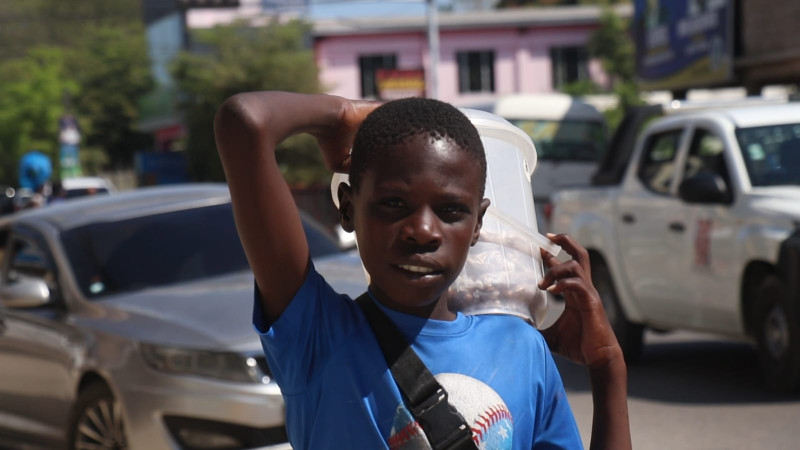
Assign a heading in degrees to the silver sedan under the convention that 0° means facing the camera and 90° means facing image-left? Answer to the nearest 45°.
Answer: approximately 315°

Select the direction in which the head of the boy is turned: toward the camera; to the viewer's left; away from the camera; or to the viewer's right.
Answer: toward the camera

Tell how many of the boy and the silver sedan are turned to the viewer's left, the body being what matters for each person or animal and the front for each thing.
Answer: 0

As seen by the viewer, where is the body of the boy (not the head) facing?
toward the camera

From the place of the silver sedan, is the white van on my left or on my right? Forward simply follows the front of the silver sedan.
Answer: on my left

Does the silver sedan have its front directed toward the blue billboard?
no

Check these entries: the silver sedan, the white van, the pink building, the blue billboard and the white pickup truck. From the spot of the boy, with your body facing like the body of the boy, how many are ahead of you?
0

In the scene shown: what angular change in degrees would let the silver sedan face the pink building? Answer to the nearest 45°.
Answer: approximately 135° to its left

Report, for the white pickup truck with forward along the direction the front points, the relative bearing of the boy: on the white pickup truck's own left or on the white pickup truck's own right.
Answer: on the white pickup truck's own right

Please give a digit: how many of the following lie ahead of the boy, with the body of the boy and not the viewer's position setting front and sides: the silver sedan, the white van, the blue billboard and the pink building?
0

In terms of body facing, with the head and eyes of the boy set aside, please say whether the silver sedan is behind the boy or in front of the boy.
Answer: behind

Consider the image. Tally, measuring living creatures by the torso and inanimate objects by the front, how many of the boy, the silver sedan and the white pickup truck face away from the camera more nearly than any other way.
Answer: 0

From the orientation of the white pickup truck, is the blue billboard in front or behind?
behind

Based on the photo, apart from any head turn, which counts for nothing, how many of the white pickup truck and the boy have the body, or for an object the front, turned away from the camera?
0

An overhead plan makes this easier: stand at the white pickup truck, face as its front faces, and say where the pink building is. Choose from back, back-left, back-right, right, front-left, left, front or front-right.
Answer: back-left
